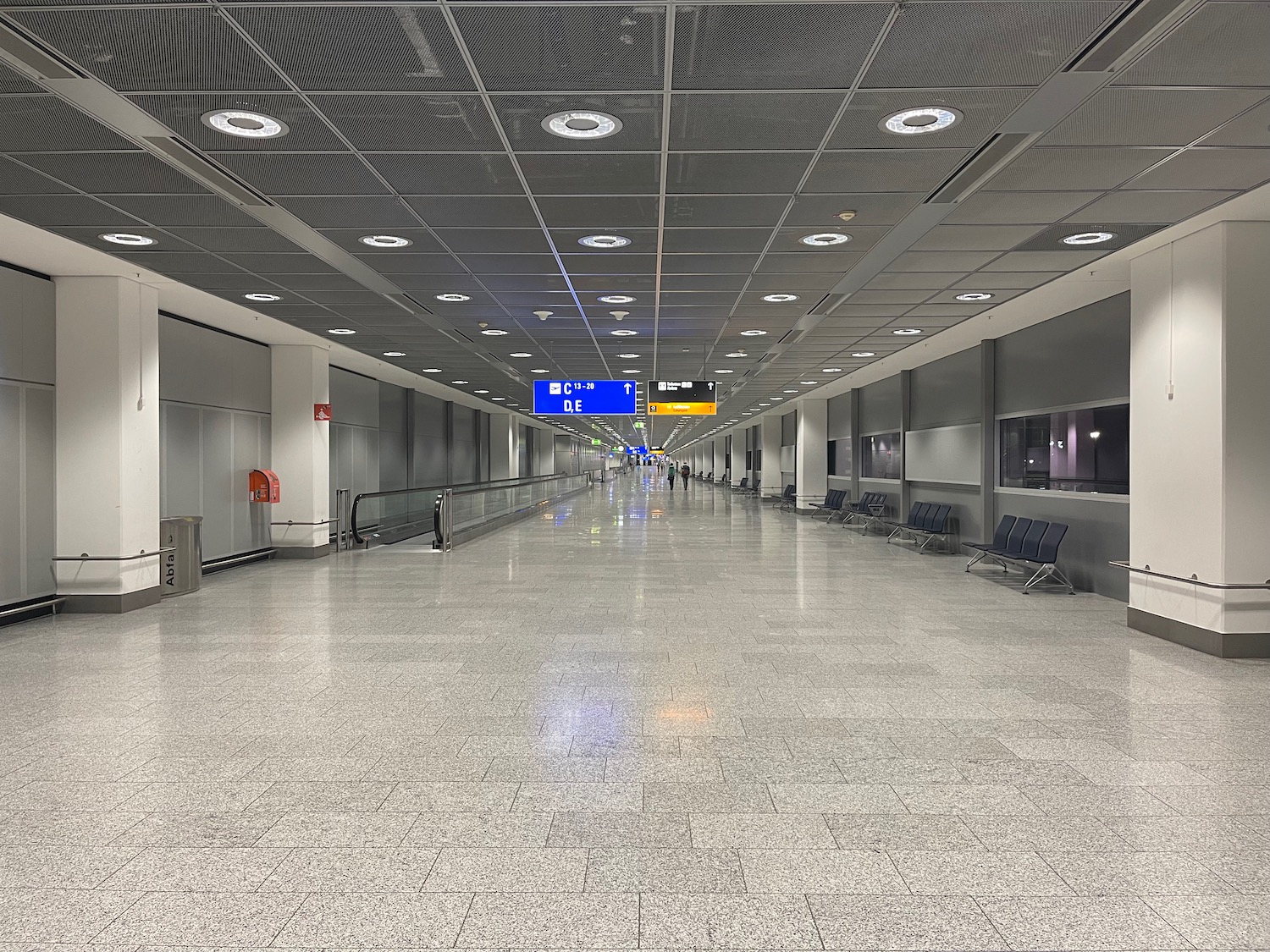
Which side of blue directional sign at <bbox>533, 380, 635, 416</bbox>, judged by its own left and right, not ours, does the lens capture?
front

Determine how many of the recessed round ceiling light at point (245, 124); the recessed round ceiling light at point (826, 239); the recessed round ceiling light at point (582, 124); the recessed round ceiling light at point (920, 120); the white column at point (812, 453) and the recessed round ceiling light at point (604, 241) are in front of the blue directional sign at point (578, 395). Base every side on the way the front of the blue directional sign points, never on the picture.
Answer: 5

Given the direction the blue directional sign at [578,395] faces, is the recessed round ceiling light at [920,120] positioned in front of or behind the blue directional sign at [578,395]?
in front

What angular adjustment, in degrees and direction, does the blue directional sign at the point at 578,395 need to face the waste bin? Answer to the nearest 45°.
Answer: approximately 45° to its right

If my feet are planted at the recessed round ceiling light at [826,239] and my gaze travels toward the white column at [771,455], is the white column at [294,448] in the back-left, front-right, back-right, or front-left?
front-left

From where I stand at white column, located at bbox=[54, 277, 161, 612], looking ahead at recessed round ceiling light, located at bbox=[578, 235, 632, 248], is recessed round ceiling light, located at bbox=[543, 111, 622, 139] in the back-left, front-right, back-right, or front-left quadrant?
front-right

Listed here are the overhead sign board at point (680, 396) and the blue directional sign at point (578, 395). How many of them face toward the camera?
2

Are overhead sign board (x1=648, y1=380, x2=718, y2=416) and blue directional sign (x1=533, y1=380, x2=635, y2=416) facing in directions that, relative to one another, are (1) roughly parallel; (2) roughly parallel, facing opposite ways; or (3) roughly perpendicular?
roughly parallel

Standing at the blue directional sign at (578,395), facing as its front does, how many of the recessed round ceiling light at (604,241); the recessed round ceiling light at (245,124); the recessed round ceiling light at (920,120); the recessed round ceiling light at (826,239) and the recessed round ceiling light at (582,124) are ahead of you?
5

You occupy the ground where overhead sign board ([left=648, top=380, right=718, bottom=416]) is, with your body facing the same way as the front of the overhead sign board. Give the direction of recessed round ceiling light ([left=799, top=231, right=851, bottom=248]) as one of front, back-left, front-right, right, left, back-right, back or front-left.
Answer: front

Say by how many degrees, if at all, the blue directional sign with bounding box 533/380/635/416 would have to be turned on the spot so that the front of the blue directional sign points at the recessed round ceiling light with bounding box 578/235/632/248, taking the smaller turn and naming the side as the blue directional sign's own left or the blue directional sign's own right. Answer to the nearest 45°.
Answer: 0° — it already faces it

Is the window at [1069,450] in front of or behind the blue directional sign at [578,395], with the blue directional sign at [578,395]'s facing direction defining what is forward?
in front

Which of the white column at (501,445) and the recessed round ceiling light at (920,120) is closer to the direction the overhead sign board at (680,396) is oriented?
the recessed round ceiling light

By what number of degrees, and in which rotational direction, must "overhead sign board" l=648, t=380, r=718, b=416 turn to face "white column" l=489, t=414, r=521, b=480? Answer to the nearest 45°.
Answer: approximately 135° to its right

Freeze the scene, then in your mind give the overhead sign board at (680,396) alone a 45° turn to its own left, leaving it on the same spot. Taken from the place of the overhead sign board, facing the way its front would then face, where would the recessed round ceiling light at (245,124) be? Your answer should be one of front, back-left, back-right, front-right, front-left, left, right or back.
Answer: front-right

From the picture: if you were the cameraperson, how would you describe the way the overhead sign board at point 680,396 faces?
facing the viewer
